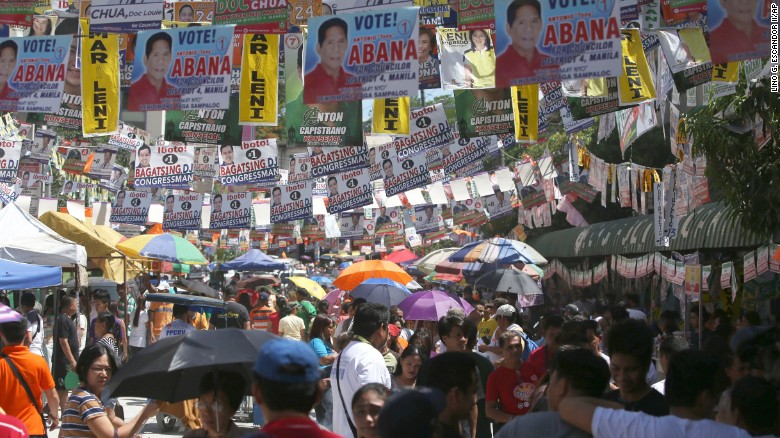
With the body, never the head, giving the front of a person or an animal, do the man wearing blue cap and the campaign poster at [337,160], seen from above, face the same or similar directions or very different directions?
very different directions

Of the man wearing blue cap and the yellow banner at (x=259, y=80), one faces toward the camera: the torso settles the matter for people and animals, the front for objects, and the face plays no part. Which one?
the yellow banner

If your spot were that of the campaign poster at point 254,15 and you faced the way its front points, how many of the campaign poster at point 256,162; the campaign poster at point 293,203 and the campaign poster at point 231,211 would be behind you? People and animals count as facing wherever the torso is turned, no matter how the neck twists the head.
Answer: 3

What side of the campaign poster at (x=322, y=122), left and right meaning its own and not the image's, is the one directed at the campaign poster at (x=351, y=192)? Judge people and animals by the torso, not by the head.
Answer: back

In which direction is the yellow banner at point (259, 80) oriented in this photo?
toward the camera

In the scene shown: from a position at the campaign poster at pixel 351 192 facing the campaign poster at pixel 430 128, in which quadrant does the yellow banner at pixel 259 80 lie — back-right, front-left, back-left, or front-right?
front-right

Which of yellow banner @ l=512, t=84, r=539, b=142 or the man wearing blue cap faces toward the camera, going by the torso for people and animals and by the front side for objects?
the yellow banner

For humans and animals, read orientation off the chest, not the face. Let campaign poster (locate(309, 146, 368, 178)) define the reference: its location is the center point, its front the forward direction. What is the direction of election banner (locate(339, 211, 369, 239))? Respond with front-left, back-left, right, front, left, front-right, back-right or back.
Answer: back

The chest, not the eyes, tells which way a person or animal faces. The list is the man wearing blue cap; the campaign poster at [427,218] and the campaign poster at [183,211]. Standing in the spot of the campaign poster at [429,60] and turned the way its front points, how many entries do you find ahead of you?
1

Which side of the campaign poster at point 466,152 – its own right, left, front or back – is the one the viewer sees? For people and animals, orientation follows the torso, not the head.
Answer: front

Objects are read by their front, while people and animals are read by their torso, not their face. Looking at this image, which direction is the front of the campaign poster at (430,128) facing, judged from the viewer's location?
facing the viewer

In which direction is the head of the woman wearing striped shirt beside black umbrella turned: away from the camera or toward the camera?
toward the camera

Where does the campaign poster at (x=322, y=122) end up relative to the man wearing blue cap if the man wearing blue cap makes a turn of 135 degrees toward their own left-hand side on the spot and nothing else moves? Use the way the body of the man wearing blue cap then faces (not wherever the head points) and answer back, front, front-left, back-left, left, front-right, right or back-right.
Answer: back-right

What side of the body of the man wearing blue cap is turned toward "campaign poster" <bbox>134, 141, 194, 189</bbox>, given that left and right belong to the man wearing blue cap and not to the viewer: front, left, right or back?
front

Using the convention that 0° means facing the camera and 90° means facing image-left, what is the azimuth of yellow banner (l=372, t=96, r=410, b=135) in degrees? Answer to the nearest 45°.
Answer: approximately 0°

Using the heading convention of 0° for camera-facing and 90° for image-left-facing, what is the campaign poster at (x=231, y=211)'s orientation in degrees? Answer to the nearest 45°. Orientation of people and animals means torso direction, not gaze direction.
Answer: approximately 0°
